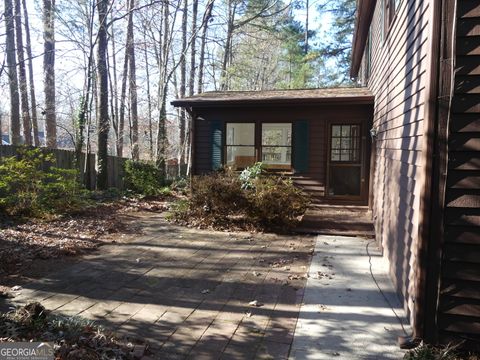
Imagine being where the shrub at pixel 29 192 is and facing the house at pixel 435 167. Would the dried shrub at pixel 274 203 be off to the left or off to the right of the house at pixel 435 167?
left

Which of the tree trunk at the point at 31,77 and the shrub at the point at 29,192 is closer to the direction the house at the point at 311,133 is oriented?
the shrub

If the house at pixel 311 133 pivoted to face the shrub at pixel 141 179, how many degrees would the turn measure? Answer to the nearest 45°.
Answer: approximately 90° to its right

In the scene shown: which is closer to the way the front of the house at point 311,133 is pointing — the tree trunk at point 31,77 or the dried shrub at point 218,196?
the dried shrub

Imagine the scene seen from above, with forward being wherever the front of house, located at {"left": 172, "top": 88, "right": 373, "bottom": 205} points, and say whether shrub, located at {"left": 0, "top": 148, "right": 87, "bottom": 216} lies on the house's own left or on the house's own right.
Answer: on the house's own right
